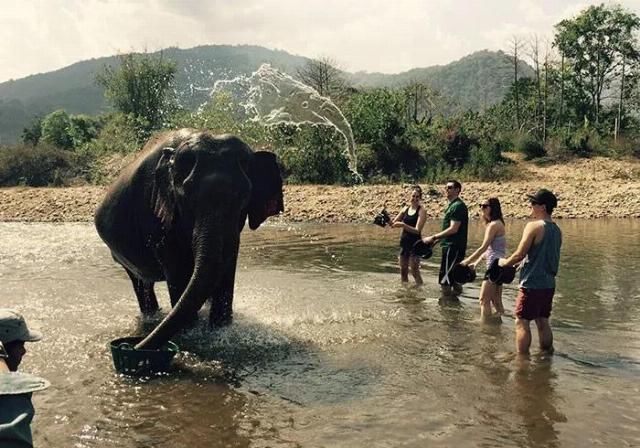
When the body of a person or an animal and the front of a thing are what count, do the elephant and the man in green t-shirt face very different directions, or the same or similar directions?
very different directions

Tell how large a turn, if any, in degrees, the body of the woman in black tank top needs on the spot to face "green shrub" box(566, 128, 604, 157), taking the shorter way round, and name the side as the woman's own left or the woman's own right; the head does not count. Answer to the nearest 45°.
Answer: approximately 135° to the woman's own right

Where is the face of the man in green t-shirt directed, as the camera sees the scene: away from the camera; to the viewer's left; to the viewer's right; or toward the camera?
to the viewer's left

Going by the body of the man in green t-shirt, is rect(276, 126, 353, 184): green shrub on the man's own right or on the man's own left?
on the man's own right

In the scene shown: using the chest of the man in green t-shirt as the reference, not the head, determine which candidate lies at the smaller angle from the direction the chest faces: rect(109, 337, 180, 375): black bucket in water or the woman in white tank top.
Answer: the black bucket in water

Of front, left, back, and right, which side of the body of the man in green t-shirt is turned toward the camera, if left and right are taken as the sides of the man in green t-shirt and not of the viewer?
left

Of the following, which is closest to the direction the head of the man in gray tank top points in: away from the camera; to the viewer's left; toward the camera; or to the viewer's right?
to the viewer's left

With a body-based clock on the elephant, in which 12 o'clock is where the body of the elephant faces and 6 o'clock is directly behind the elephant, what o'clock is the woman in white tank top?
The woman in white tank top is roughly at 10 o'clock from the elephant.

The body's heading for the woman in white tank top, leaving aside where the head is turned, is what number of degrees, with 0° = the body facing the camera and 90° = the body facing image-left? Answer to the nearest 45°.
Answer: approximately 90°
